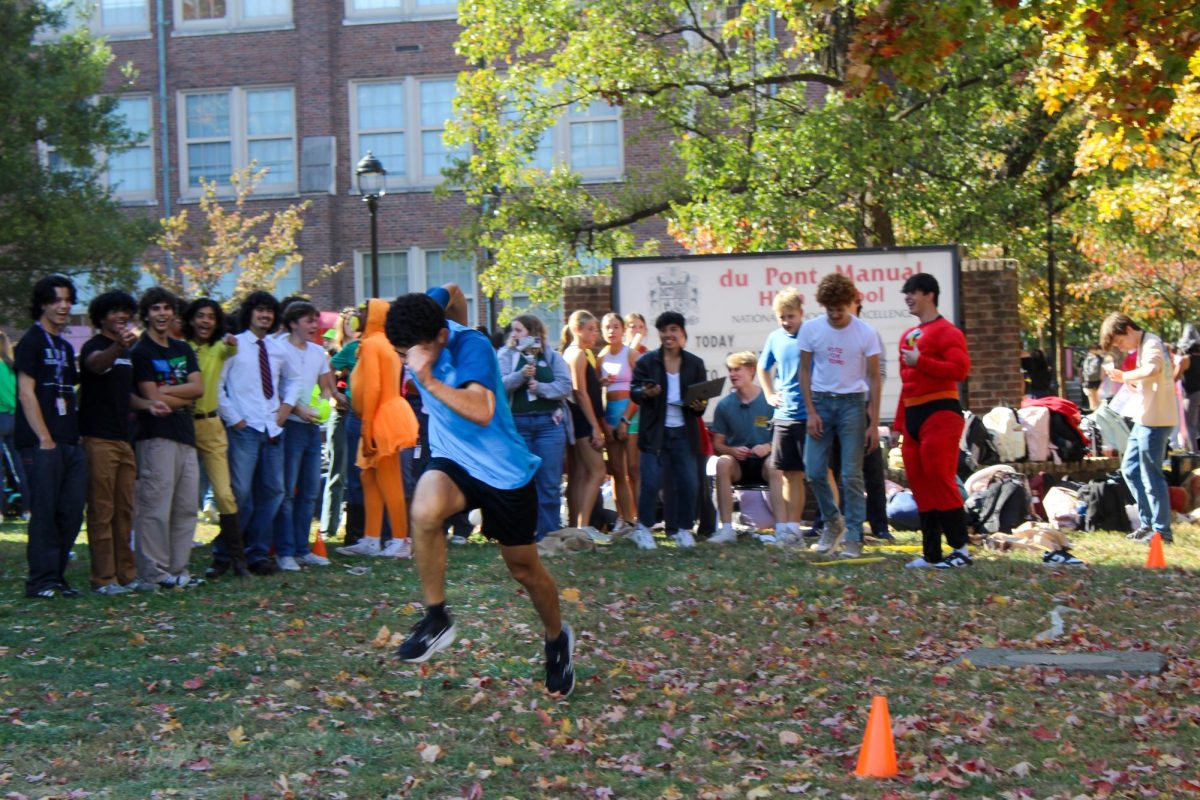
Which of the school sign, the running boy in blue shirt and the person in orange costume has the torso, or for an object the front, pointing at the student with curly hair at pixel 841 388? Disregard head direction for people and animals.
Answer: the school sign

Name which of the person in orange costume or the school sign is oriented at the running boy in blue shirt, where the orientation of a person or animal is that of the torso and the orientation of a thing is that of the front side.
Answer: the school sign

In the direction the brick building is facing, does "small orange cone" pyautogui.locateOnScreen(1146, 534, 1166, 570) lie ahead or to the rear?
ahead

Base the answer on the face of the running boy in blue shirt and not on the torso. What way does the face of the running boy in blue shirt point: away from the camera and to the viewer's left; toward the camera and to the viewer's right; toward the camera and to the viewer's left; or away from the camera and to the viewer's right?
toward the camera and to the viewer's left

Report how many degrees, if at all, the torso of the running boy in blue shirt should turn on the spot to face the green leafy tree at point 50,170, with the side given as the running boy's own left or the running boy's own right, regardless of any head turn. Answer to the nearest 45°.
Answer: approximately 135° to the running boy's own right

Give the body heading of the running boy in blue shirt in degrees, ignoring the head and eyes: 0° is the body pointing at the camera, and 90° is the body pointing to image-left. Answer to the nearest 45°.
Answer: approximately 45°

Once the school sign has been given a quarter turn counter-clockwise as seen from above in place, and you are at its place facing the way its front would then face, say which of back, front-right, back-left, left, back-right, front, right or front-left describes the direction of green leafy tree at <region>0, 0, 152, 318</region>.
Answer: back

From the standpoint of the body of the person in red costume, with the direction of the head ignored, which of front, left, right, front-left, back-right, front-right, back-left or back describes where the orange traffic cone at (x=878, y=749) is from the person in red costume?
front-left

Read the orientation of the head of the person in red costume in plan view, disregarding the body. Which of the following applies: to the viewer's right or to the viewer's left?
to the viewer's left

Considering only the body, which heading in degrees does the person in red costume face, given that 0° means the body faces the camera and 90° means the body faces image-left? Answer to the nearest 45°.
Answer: approximately 45°

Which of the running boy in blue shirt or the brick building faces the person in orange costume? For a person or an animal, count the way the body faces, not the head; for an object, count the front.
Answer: the brick building
